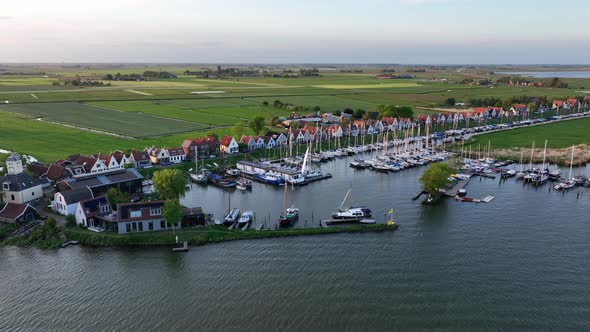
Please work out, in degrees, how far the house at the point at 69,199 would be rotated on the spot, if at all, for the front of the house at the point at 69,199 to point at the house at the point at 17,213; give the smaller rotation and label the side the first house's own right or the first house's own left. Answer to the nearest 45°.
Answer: approximately 45° to the first house's own right

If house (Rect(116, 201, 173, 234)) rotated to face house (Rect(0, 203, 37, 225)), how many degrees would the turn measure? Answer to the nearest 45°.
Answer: approximately 135° to its right

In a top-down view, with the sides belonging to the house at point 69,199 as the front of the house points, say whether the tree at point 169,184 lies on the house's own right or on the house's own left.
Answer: on the house's own left

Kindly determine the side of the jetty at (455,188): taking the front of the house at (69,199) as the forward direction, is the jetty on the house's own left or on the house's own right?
on the house's own left

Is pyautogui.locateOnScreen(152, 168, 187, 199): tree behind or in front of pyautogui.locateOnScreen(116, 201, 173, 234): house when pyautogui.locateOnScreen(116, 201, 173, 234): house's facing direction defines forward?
behind

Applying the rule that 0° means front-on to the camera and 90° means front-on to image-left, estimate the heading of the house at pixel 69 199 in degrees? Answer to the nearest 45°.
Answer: approximately 45°

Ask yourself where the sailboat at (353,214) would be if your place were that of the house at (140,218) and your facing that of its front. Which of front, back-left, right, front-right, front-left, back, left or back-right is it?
left

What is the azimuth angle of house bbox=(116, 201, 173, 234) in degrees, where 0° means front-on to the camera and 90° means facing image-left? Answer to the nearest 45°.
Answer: approximately 0°

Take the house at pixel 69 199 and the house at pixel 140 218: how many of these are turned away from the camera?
0

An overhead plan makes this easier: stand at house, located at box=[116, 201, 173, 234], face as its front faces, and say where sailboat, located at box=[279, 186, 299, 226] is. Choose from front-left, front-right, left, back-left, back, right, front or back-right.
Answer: left

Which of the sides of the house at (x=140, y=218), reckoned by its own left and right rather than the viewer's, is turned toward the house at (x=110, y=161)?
back

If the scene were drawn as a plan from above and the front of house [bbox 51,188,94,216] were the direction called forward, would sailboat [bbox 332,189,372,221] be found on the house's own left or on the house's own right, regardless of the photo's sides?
on the house's own left

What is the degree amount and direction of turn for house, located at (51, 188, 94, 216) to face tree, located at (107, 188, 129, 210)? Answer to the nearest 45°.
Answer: approximately 135° to its left

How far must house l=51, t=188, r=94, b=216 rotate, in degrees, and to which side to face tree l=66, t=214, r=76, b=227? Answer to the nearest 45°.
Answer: approximately 45° to its left
